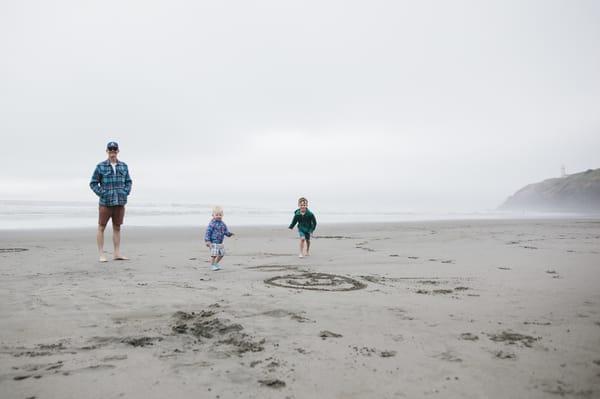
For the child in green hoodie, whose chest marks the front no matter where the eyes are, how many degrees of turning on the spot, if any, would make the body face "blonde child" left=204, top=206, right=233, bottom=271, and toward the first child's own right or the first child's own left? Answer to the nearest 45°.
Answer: approximately 45° to the first child's own right

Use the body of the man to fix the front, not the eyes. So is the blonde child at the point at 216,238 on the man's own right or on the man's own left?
on the man's own left

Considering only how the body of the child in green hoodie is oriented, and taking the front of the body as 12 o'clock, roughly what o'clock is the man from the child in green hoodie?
The man is roughly at 2 o'clock from the child in green hoodie.

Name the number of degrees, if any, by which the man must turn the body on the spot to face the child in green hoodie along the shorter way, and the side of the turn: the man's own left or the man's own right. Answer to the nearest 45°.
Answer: approximately 90° to the man's own left

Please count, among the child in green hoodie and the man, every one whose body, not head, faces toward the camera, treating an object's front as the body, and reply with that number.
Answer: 2

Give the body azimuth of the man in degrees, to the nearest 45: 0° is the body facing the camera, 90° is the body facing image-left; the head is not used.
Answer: approximately 0°

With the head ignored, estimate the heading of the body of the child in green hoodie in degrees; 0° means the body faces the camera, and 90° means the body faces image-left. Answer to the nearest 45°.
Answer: approximately 0°
